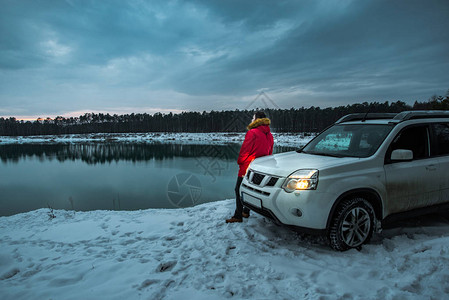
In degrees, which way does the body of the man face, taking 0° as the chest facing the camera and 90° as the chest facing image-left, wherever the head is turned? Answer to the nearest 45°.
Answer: approximately 135°

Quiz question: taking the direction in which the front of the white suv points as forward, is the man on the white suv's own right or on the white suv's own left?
on the white suv's own right

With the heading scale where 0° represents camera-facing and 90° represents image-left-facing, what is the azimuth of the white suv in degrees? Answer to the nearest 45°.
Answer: approximately 45°

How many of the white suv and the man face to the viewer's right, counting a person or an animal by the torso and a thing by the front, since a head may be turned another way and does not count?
0
